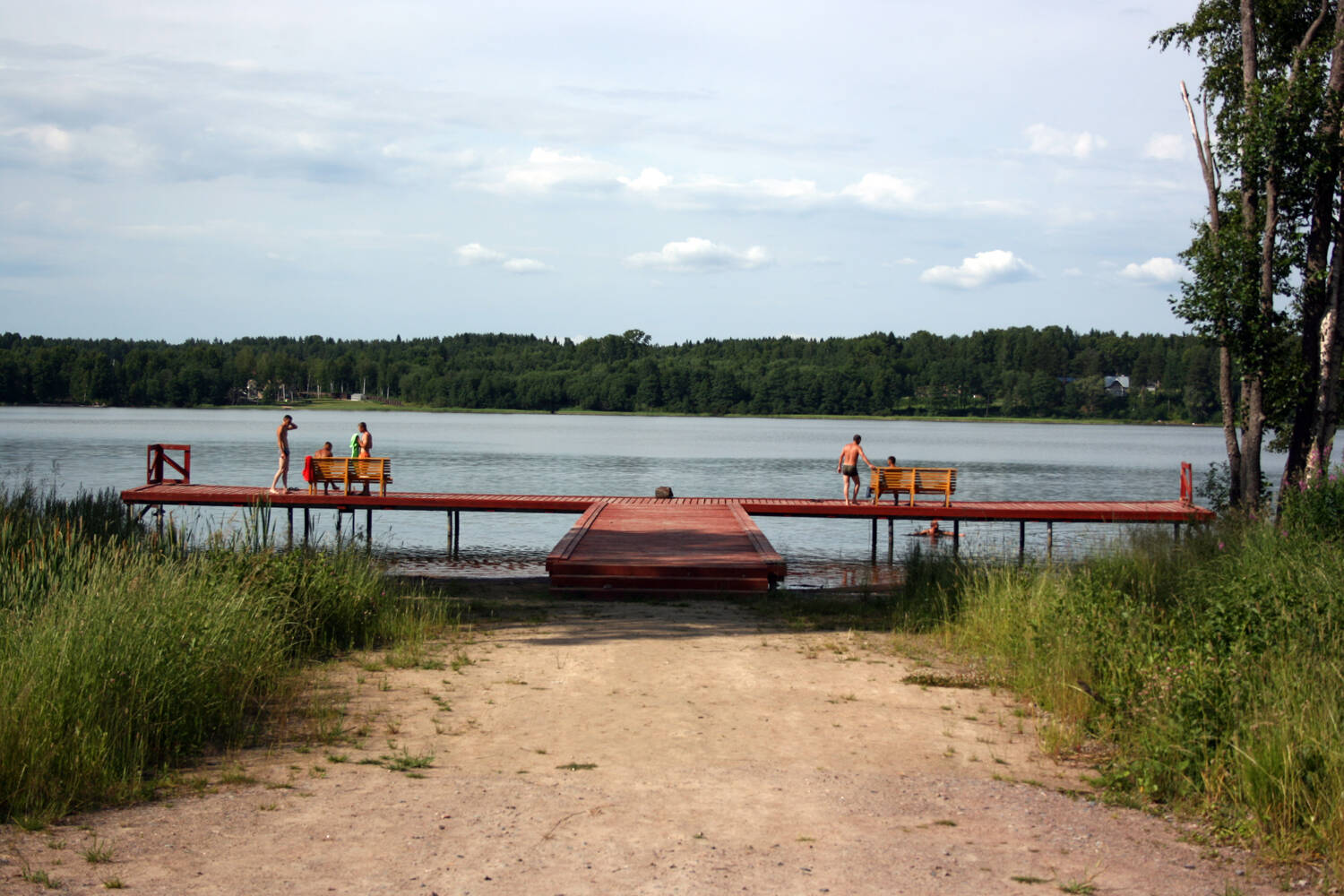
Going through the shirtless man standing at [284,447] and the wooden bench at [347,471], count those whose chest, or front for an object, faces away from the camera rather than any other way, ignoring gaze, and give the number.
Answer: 1

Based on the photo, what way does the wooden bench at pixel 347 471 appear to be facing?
away from the camera

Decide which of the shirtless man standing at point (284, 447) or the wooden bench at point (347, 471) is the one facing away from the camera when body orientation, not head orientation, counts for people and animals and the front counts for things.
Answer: the wooden bench

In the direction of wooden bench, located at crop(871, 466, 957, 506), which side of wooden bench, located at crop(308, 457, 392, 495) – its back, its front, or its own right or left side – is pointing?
right

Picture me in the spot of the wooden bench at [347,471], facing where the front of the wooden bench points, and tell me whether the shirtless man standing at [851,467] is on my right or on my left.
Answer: on my right
